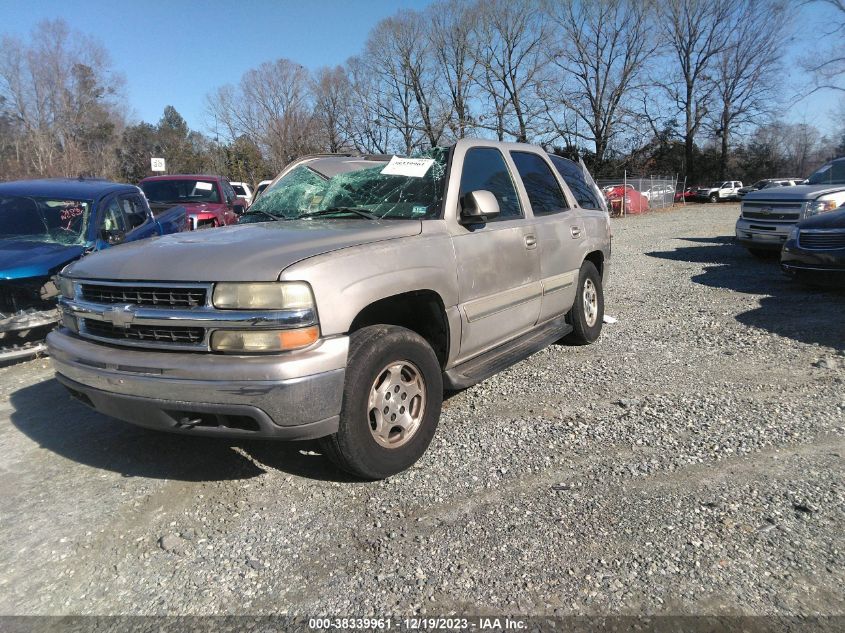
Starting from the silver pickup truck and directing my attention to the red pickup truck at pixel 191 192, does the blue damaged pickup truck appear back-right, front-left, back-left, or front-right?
front-left

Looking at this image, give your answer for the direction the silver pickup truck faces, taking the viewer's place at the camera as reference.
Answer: facing the viewer and to the left of the viewer

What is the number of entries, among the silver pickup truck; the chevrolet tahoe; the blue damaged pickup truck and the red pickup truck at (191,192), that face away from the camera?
0

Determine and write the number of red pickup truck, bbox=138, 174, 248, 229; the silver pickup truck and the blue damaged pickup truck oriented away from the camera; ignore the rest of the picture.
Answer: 0

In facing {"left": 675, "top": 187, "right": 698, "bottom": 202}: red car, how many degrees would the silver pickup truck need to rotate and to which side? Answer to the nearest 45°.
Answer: approximately 135° to its right

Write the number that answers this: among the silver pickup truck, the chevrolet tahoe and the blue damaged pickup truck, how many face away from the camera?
0

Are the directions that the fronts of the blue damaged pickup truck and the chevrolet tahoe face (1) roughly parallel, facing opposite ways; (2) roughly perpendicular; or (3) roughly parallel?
roughly parallel

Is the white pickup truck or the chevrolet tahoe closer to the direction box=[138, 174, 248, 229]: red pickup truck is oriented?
the chevrolet tahoe

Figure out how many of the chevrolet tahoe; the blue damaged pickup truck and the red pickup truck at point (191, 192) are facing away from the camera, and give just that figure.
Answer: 0

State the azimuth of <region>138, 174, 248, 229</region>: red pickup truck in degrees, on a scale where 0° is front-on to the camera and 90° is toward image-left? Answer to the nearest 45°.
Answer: approximately 45°

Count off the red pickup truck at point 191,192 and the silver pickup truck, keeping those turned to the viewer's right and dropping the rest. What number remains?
0

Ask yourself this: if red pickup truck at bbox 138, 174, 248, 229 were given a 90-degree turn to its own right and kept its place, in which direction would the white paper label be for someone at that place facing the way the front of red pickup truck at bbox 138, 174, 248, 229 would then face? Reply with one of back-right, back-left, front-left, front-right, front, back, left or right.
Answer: back-left

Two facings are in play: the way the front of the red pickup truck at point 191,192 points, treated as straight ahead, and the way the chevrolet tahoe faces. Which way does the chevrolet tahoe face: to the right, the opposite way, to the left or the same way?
the same way

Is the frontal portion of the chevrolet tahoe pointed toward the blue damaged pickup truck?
no

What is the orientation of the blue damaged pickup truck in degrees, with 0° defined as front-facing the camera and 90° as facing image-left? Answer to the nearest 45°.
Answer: approximately 45°

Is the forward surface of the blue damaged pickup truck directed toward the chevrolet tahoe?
no

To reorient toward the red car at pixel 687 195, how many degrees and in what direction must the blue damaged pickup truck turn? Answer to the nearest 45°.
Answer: approximately 180°

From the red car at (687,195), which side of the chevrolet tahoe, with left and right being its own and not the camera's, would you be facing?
back

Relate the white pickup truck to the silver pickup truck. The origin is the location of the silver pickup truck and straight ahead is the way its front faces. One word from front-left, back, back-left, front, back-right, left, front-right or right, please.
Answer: back-right
